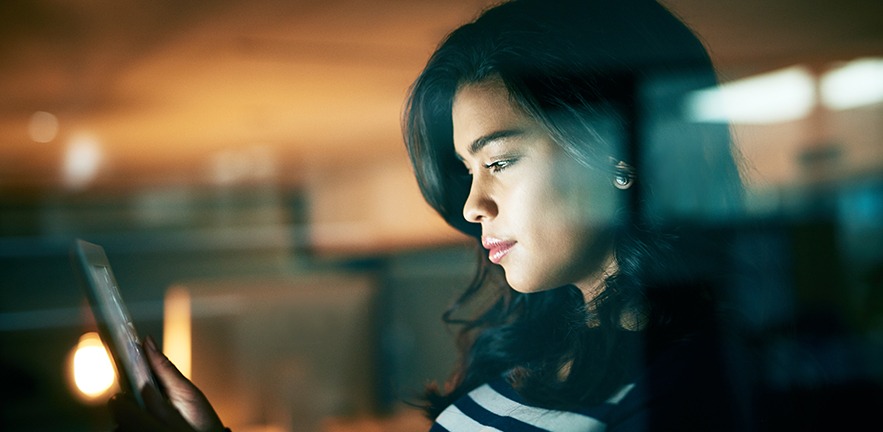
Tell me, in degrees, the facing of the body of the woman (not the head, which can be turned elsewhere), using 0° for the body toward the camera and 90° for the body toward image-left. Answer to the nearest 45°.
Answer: approximately 90°

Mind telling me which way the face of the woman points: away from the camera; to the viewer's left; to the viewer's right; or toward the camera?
to the viewer's left
